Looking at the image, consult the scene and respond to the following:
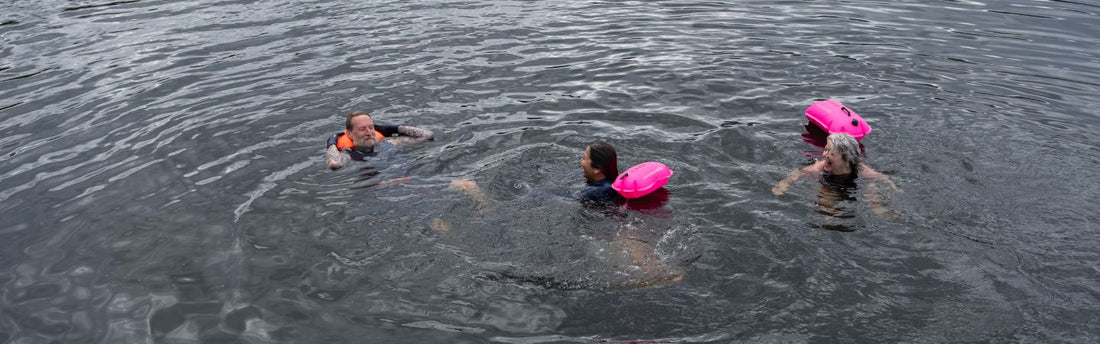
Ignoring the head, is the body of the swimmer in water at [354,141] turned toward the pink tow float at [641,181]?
yes

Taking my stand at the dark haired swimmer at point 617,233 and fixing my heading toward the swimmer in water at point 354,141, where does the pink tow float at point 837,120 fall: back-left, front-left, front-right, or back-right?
back-right

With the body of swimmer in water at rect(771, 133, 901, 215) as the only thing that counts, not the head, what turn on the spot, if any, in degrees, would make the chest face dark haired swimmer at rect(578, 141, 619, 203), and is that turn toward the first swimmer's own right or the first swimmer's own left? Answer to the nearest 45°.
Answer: approximately 45° to the first swimmer's own right

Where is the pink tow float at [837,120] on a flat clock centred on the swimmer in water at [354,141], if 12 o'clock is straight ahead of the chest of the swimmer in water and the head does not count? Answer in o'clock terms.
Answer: The pink tow float is roughly at 11 o'clock from the swimmer in water.

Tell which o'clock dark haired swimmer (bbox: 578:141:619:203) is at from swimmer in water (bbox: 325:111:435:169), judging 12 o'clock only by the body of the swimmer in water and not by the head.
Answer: The dark haired swimmer is roughly at 12 o'clock from the swimmer in water.

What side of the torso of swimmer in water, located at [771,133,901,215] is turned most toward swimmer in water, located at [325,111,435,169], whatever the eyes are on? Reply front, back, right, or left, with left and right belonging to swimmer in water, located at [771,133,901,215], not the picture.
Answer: right

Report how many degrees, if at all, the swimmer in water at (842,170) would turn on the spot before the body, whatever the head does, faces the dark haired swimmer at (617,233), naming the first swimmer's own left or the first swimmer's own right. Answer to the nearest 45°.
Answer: approximately 45° to the first swimmer's own right

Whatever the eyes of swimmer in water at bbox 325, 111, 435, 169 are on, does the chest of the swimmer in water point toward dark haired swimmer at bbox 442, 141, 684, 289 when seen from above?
yes

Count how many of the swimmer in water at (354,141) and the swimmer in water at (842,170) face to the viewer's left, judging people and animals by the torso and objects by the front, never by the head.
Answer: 0

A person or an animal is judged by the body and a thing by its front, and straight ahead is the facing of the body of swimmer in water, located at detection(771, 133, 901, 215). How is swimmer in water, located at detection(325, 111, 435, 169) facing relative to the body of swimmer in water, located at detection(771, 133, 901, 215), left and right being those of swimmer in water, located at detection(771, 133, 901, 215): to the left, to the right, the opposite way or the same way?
to the left

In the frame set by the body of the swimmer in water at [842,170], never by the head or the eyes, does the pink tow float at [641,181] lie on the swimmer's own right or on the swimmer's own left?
on the swimmer's own right

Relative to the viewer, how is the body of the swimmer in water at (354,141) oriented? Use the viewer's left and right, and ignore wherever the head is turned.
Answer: facing the viewer and to the right of the viewer

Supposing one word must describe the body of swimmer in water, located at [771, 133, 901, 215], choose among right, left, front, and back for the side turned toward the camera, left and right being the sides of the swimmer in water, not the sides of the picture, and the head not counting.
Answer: front
